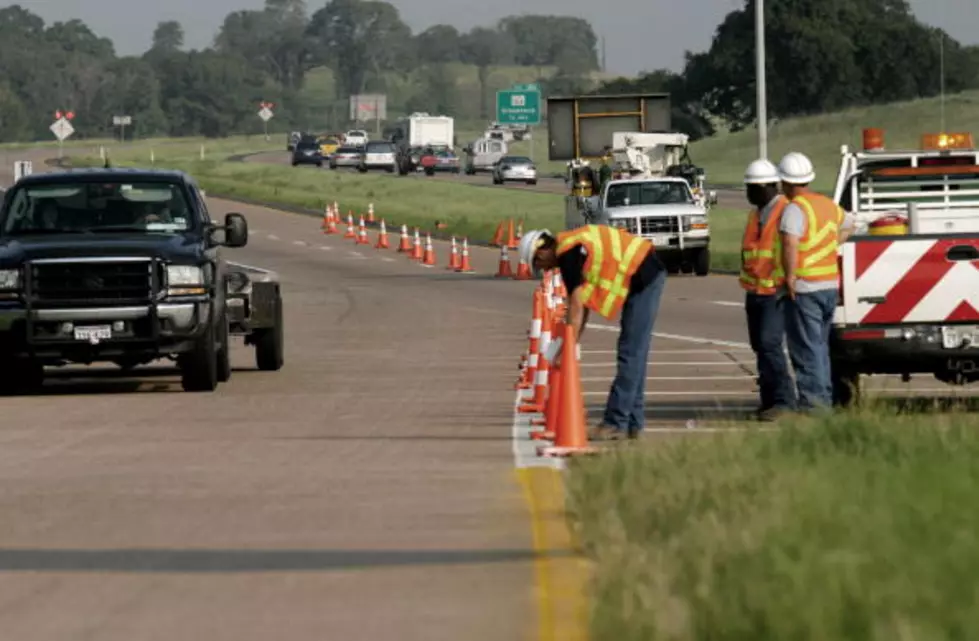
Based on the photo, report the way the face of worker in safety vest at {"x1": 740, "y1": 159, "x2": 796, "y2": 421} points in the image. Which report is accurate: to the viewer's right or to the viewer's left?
to the viewer's left

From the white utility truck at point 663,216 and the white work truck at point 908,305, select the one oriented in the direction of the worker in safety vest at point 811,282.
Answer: the white utility truck

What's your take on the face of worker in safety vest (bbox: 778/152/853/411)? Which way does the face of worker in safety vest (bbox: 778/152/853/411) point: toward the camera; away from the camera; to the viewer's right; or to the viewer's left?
to the viewer's left

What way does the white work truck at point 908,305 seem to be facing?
away from the camera

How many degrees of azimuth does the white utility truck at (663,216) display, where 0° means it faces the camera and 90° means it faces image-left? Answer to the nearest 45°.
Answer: approximately 0°

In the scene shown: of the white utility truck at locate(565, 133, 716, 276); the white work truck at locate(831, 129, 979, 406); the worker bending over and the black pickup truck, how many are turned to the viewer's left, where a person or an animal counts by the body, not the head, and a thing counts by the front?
1

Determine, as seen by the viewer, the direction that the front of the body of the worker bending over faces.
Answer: to the viewer's left

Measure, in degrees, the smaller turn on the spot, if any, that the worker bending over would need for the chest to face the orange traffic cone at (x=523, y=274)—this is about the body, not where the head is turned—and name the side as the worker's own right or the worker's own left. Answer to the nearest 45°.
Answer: approximately 90° to the worker's own right

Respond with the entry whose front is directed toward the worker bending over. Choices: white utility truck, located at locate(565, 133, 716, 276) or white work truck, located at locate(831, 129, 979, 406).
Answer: the white utility truck

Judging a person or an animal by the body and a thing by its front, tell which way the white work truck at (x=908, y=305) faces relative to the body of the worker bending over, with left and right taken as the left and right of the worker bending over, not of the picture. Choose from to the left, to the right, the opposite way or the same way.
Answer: to the right

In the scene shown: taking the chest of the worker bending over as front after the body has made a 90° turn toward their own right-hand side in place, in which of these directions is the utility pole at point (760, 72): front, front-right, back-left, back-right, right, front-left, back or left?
front

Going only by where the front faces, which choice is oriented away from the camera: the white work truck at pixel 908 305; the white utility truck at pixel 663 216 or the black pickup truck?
the white work truck

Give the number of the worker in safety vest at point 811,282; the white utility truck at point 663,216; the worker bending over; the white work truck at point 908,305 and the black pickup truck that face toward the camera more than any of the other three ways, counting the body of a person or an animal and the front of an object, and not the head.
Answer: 2

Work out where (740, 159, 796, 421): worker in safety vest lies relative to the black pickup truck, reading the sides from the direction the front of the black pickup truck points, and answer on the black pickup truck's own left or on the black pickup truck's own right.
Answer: on the black pickup truck's own left

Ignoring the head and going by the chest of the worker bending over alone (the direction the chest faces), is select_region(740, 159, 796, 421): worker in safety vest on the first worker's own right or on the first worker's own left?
on the first worker's own right

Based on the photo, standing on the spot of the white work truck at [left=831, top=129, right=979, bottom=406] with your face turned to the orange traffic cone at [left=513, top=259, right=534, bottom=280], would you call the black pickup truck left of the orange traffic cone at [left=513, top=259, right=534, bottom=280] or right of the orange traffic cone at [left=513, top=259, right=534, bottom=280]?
left

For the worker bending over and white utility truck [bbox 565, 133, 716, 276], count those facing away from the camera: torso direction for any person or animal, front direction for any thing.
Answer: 0
